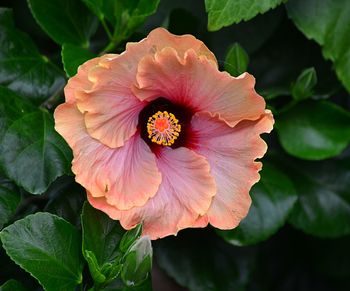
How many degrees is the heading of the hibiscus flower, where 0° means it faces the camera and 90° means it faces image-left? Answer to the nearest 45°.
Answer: approximately 0°
